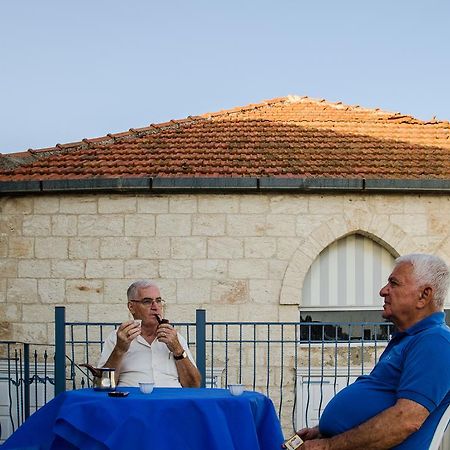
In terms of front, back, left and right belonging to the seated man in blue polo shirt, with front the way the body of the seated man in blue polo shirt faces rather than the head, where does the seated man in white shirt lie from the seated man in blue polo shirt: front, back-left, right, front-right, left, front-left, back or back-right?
front-right

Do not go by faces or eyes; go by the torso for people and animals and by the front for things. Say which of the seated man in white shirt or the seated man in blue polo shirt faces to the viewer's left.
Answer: the seated man in blue polo shirt

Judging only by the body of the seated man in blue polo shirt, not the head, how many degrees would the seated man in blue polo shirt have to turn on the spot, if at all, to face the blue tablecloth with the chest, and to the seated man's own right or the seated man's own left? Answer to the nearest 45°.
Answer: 0° — they already face it

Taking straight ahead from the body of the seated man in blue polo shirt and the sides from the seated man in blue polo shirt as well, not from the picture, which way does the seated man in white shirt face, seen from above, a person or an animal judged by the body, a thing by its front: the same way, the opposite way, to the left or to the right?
to the left

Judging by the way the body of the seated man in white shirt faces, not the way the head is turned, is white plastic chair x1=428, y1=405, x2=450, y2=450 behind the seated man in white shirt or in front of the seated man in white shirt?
in front

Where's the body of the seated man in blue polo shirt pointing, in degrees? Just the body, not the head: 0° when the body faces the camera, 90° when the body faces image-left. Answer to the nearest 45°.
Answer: approximately 90°

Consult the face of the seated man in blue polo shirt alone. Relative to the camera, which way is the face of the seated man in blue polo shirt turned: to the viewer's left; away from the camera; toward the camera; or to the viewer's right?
to the viewer's left

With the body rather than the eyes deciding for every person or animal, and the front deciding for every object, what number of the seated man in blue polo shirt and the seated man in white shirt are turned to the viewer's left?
1

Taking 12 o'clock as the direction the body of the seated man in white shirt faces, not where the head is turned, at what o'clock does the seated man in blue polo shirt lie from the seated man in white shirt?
The seated man in blue polo shirt is roughly at 11 o'clock from the seated man in white shirt.

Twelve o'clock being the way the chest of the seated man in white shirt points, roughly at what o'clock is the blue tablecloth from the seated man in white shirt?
The blue tablecloth is roughly at 12 o'clock from the seated man in white shirt.
